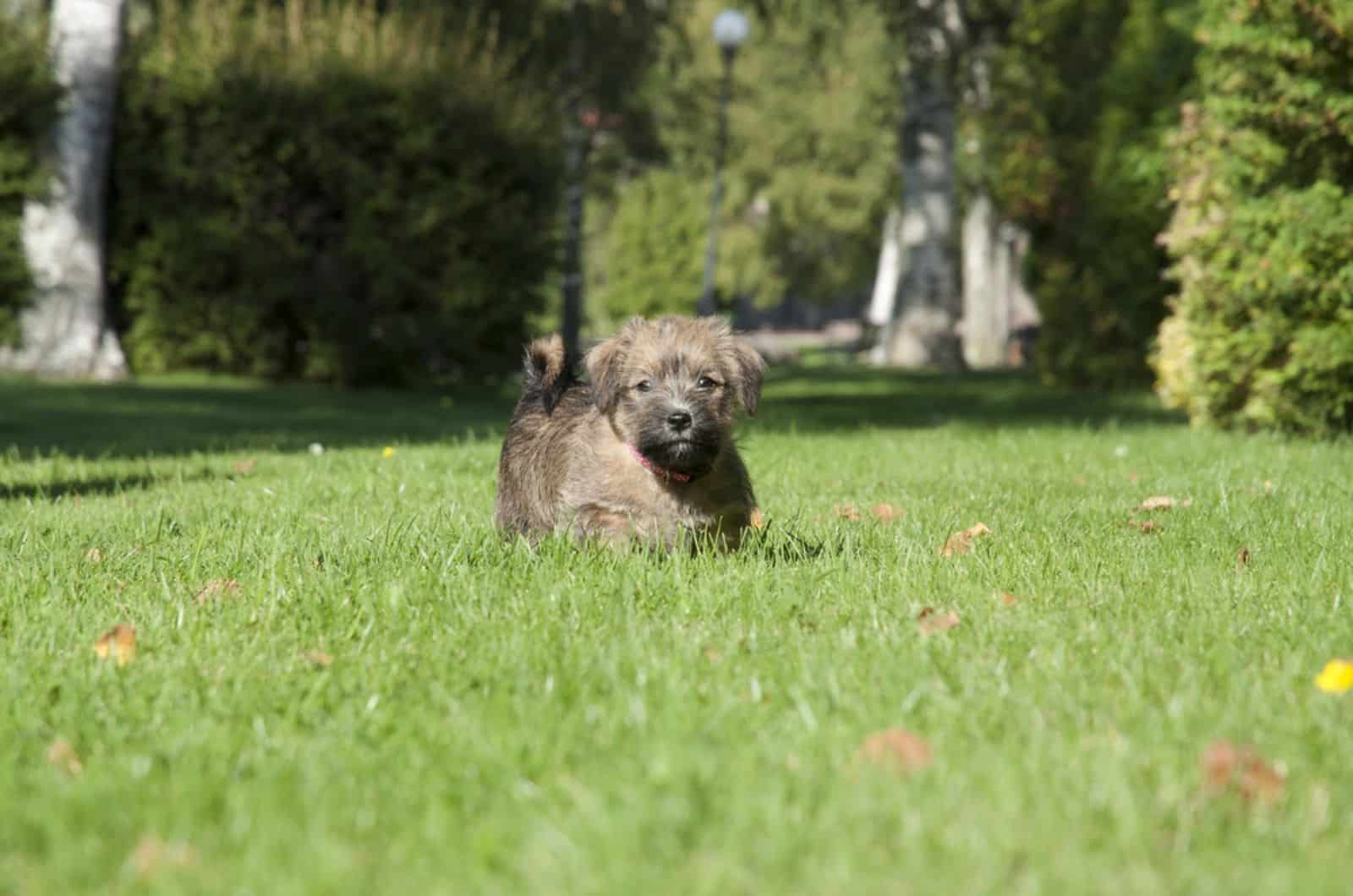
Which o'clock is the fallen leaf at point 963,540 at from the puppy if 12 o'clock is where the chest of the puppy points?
The fallen leaf is roughly at 10 o'clock from the puppy.

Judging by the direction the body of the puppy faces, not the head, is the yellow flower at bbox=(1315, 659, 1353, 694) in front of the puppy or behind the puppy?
in front

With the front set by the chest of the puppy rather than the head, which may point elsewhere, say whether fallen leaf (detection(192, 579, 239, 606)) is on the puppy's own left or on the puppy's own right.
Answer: on the puppy's own right

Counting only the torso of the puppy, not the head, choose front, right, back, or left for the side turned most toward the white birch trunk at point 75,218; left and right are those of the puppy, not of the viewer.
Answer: back

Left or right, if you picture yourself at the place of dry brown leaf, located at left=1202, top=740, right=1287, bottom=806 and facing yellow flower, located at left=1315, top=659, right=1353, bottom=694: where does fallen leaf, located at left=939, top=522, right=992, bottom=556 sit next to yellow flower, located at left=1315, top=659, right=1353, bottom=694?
left

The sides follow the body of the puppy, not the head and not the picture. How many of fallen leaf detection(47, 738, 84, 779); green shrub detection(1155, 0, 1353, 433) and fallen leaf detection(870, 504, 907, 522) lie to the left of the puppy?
2

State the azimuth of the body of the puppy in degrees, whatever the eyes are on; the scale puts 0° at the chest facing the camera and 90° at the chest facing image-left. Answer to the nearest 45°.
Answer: approximately 315°

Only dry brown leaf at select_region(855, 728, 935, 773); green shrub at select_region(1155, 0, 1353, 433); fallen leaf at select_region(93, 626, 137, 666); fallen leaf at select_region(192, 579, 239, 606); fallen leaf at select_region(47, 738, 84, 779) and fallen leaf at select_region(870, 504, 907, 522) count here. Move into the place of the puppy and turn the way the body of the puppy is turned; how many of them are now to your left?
2

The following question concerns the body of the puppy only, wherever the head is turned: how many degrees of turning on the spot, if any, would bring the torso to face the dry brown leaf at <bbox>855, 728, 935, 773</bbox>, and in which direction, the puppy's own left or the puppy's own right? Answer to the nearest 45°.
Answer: approximately 45° to the puppy's own right

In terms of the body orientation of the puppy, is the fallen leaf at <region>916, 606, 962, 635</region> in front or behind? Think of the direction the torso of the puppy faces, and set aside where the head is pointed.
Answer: in front

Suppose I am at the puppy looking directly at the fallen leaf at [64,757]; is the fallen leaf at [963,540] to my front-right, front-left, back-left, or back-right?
back-left

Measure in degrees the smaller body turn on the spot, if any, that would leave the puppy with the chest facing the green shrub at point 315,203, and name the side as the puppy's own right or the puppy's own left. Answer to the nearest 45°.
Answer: approximately 135° to the puppy's own left

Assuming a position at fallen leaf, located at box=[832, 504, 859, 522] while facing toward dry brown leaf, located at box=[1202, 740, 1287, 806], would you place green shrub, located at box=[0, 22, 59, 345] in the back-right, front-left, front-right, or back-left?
back-right

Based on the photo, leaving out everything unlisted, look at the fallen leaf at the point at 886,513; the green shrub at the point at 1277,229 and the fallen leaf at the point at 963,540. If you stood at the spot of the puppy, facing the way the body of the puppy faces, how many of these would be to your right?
0

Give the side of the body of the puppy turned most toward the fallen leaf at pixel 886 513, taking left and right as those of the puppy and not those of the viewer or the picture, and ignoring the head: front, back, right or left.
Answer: left

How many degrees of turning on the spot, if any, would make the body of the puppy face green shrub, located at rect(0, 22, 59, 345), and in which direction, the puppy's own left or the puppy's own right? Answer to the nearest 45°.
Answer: approximately 180°

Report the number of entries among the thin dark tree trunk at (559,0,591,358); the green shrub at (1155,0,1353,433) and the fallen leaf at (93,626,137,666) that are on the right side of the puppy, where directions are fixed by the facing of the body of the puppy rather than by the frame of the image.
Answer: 1

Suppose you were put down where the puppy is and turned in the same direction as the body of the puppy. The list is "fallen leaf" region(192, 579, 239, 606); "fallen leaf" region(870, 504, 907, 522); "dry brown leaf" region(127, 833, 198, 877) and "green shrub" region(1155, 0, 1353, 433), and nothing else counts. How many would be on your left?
2
